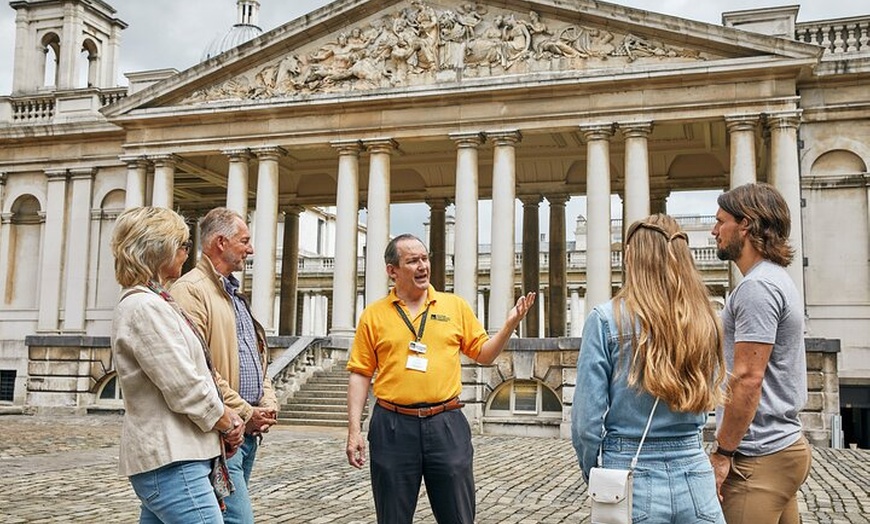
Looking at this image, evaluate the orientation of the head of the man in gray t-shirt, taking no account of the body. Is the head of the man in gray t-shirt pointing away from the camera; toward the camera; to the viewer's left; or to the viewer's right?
to the viewer's left

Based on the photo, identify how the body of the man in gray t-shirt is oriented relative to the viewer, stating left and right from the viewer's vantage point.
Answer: facing to the left of the viewer

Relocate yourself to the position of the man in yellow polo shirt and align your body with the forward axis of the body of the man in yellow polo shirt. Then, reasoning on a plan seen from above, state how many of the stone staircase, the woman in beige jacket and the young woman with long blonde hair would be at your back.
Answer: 1

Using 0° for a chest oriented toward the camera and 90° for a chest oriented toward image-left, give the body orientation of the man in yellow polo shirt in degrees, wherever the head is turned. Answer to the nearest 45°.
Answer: approximately 0°

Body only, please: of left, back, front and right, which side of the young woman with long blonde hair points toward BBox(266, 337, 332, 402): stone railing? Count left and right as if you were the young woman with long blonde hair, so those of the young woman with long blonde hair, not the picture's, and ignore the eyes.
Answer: front

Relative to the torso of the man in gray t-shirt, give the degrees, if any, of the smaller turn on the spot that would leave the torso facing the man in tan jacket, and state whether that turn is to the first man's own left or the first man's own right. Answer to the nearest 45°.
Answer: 0° — they already face them

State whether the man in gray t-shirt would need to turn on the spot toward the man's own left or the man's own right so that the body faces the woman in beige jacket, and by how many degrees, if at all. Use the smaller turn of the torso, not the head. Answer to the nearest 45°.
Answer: approximately 45° to the man's own left

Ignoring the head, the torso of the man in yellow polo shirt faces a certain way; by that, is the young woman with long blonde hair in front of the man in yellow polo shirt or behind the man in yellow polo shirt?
in front

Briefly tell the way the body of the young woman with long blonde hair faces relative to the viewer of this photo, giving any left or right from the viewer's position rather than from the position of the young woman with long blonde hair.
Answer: facing away from the viewer and to the left of the viewer
